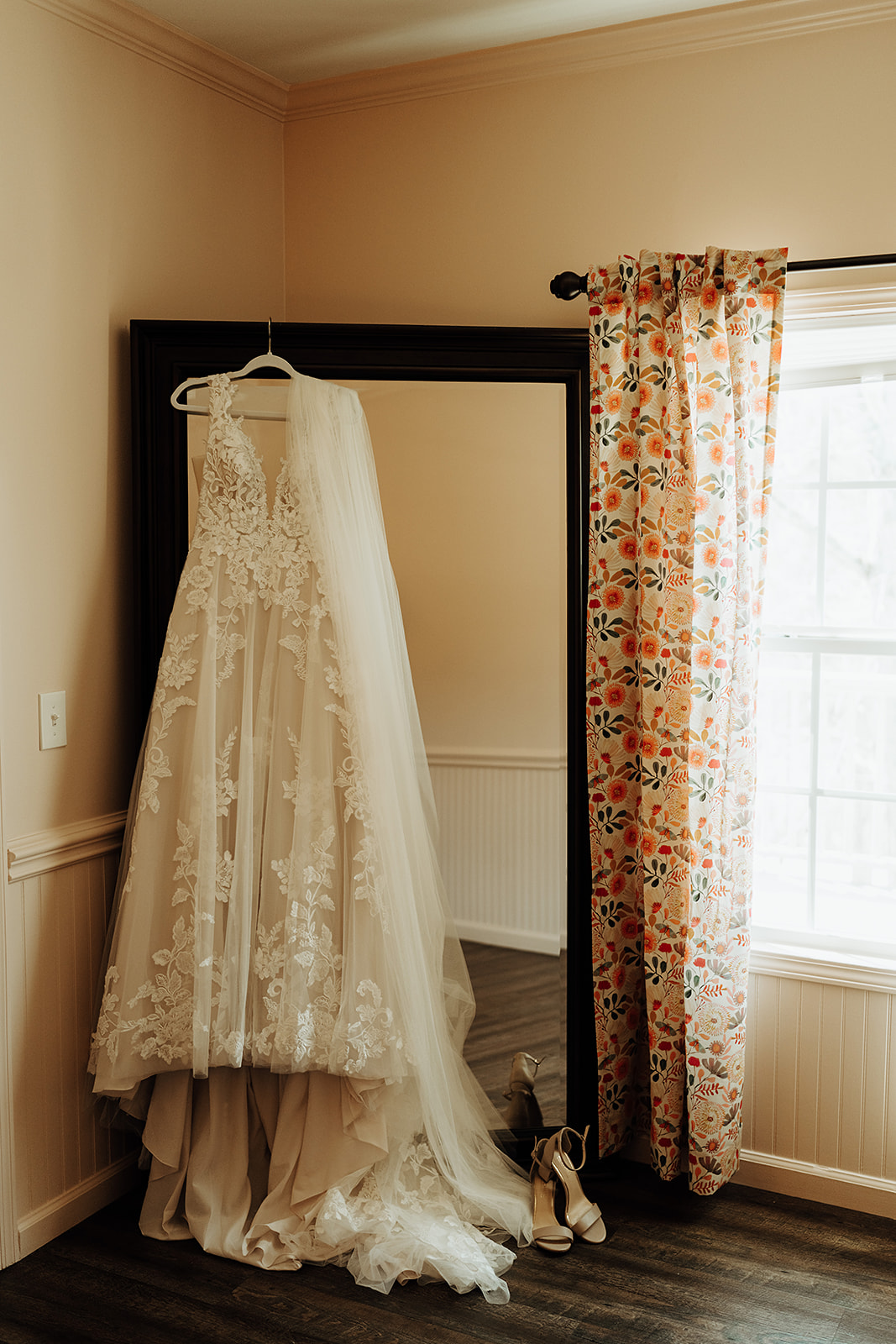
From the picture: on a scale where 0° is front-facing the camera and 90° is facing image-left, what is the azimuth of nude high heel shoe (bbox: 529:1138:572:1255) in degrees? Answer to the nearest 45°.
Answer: approximately 0°

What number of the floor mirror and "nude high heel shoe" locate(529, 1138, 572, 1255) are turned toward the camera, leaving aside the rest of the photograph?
2

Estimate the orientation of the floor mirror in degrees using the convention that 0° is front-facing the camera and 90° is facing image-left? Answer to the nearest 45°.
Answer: approximately 0°

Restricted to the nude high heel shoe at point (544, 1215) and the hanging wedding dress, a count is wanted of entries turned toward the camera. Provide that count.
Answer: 2

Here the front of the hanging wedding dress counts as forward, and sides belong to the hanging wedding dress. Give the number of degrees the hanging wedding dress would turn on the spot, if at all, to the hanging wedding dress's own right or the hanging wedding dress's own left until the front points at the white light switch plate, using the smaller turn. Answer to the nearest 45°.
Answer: approximately 90° to the hanging wedding dress's own right
